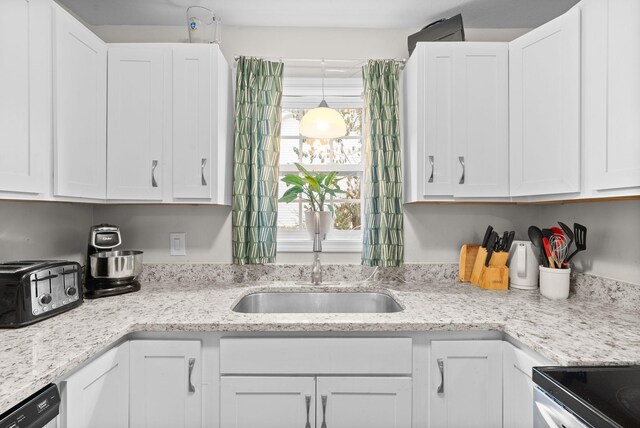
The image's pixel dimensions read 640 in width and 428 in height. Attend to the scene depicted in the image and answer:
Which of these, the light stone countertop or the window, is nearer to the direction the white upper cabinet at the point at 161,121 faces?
the light stone countertop

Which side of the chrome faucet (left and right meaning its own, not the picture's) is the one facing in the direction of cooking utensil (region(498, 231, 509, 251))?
left

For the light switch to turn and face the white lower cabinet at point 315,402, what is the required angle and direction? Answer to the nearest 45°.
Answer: approximately 45° to its left

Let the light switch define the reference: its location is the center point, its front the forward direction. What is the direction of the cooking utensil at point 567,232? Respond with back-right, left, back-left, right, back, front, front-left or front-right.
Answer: front-left

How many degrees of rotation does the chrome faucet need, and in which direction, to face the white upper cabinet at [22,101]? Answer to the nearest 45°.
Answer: approximately 45° to its right

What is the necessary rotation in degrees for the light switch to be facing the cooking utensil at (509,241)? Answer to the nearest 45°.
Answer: approximately 45° to its left

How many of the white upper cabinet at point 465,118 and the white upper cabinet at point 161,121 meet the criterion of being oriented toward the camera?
2

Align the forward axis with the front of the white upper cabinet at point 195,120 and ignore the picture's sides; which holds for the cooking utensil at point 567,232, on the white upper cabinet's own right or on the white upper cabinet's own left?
on the white upper cabinet's own left

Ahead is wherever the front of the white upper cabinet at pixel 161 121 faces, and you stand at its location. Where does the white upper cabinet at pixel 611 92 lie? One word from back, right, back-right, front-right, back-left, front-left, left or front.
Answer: front-left
